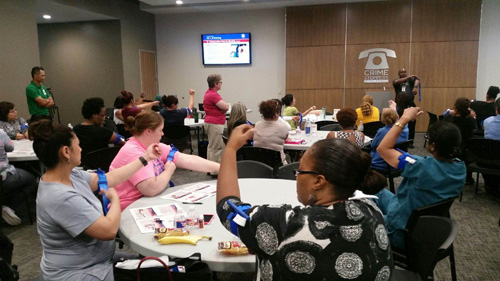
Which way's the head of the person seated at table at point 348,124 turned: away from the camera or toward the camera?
away from the camera

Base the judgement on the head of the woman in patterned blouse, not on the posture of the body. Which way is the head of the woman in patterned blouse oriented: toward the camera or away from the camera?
away from the camera

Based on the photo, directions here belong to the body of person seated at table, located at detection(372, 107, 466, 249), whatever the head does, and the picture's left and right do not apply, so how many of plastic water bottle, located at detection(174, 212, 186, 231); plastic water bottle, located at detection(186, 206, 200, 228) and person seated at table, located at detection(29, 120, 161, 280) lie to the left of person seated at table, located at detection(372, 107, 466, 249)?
3

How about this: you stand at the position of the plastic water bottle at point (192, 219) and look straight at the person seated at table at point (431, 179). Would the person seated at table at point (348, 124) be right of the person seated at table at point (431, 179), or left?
left

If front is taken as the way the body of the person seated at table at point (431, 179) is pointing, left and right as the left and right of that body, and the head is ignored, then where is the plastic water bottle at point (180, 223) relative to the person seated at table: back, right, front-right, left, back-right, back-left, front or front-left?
left

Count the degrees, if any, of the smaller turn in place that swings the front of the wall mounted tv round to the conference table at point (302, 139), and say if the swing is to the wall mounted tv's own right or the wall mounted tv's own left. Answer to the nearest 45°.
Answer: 0° — it already faces it

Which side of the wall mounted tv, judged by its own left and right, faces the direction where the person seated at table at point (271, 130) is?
front

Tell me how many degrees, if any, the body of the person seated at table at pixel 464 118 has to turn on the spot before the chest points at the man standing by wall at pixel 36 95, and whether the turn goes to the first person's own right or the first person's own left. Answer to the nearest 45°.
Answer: approximately 90° to the first person's own left

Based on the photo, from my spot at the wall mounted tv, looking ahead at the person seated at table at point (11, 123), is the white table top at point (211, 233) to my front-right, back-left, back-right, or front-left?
front-left

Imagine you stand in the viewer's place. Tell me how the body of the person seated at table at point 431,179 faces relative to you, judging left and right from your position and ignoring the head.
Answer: facing away from the viewer and to the left of the viewer

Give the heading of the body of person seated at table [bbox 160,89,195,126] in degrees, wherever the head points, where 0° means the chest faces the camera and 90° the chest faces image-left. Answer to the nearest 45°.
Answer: approximately 225°

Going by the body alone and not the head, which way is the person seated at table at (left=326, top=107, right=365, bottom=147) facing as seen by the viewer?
away from the camera

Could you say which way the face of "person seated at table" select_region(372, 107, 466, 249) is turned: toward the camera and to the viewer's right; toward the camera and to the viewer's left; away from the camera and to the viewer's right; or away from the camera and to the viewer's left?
away from the camera and to the viewer's left

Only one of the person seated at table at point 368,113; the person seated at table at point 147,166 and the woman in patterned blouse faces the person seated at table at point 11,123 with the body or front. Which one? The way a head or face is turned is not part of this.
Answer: the woman in patterned blouse

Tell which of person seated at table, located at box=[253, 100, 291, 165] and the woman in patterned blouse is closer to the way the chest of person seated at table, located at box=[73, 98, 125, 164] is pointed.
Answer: the person seated at table

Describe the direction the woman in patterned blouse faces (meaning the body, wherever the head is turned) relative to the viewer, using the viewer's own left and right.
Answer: facing away from the viewer and to the left of the viewer

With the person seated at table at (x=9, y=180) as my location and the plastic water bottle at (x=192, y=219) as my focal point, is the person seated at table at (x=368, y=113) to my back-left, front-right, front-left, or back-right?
front-left

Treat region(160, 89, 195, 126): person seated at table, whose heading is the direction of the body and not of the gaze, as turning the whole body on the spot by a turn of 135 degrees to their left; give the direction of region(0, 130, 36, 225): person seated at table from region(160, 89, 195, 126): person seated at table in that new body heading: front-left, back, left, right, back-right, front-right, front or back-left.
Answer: front-left

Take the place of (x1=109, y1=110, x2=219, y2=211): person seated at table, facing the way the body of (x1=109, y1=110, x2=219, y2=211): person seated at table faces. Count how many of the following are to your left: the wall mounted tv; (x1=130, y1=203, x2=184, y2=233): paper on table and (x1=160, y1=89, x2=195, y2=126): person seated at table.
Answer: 2
